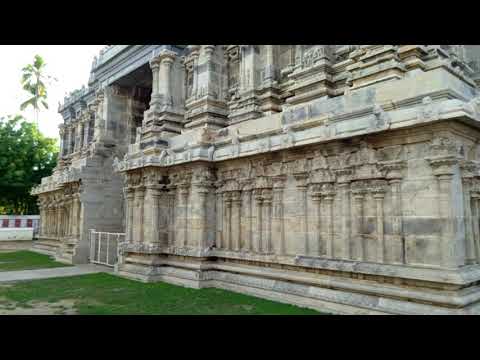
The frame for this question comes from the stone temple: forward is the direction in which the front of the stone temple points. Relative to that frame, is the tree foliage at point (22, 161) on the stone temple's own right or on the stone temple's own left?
on the stone temple's own right

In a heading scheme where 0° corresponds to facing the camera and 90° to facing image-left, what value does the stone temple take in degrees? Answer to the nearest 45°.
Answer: approximately 45°
